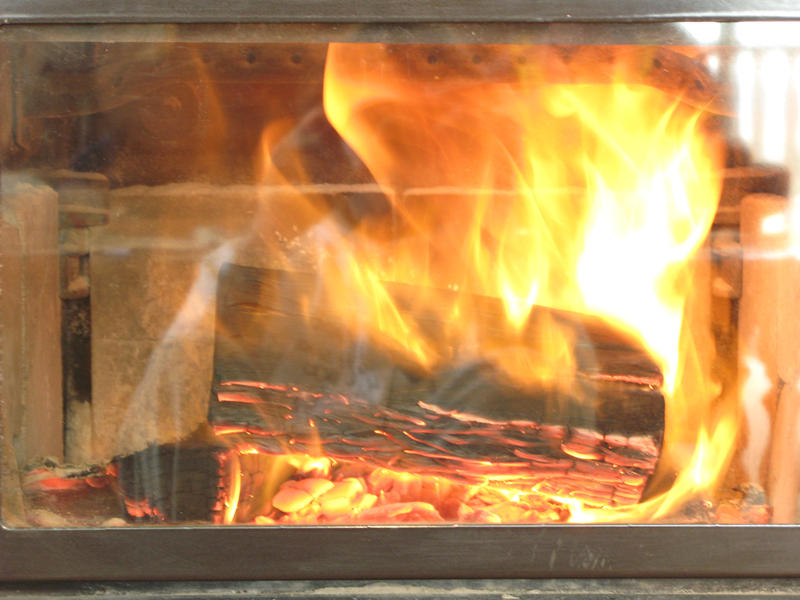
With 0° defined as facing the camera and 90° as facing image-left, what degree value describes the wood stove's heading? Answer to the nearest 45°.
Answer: approximately 0°
